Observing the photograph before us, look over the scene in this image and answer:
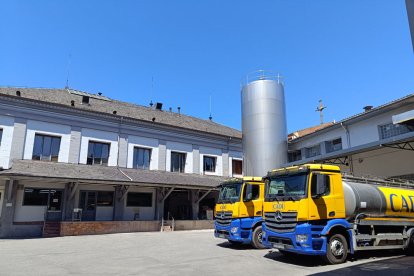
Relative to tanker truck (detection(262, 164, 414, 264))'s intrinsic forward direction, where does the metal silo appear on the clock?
The metal silo is roughly at 4 o'clock from the tanker truck.

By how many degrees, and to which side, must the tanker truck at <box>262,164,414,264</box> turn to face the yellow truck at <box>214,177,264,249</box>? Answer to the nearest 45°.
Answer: approximately 90° to its right

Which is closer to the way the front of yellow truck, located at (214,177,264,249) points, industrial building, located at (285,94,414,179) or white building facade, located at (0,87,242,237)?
the white building facade

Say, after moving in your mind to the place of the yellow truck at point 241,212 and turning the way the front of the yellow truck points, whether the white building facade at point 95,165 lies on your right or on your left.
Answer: on your right

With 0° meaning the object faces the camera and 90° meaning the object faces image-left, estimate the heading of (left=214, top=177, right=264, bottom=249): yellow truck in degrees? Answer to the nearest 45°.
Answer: approximately 45°

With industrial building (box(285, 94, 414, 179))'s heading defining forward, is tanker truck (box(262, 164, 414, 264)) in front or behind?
in front

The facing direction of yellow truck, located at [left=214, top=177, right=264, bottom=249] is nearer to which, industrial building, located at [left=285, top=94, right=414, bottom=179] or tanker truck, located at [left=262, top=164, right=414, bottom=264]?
the tanker truck

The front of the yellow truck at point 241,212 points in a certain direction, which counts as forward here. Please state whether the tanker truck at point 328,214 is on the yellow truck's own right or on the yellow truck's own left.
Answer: on the yellow truck's own left

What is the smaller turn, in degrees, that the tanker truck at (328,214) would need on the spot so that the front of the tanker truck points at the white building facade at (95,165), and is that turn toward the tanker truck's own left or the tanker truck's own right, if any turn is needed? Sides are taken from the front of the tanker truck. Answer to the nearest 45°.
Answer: approximately 90° to the tanker truck's own right

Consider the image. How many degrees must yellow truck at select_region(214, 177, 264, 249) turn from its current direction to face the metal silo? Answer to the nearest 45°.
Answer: approximately 135° to its right
